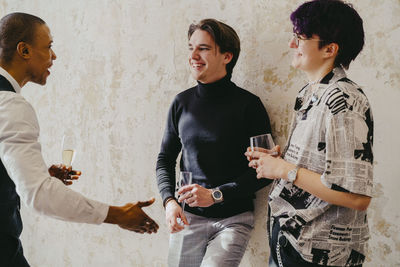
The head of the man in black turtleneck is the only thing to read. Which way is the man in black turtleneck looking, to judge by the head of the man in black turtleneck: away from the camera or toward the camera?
toward the camera

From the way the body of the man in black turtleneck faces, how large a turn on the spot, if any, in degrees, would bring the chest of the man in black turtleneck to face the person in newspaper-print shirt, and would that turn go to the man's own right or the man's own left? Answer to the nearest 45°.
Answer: approximately 90° to the man's own left

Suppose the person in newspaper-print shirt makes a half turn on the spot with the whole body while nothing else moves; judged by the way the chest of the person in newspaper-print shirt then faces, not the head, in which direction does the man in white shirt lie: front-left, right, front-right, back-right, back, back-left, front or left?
back

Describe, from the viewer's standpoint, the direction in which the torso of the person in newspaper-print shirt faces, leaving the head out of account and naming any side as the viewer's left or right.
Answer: facing to the left of the viewer

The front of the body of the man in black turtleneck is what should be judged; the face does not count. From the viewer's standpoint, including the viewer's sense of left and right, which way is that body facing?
facing the viewer and to the left of the viewer

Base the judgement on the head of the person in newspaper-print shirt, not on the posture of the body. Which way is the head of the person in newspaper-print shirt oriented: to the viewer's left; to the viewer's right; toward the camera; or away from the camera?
to the viewer's left

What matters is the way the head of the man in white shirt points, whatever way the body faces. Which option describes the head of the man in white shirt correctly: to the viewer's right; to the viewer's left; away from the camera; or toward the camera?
to the viewer's right

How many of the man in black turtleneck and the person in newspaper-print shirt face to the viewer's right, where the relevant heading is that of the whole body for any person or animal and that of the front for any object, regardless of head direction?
0
